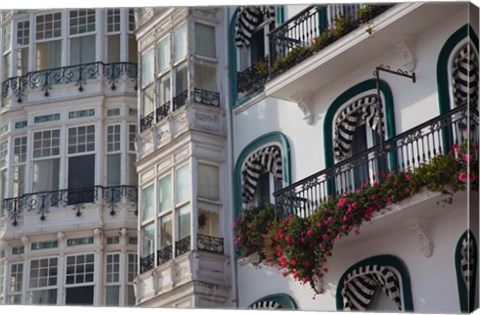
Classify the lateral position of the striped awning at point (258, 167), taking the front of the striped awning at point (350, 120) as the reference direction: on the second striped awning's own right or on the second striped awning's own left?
on the second striped awning's own right

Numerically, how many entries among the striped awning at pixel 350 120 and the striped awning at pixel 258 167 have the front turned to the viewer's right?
0

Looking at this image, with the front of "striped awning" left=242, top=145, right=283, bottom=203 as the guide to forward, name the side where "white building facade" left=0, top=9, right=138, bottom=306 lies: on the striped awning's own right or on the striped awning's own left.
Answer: on the striped awning's own right

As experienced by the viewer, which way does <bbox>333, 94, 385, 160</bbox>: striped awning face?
facing the viewer and to the left of the viewer

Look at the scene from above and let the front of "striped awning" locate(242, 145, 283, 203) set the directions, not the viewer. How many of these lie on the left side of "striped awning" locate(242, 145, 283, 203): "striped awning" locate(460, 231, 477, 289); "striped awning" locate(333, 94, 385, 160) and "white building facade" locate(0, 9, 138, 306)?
2

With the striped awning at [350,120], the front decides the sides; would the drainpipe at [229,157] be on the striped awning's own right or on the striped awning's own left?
on the striped awning's own right

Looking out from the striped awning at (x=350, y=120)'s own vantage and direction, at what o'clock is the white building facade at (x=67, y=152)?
The white building facade is roughly at 2 o'clock from the striped awning.
